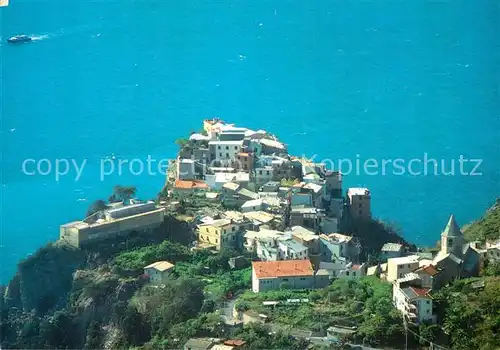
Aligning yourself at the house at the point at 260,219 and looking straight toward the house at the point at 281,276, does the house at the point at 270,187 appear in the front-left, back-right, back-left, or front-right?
back-left

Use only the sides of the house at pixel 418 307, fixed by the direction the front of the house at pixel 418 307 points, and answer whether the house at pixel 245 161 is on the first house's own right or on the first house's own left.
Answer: on the first house's own right

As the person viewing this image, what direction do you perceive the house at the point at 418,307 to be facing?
facing the viewer and to the left of the viewer

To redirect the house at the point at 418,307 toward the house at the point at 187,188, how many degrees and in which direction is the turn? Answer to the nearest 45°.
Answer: approximately 90° to its right

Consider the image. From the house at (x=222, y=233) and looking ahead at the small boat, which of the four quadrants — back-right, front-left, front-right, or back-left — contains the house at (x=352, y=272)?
back-right

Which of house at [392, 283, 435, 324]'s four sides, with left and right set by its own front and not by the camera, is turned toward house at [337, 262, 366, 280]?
right

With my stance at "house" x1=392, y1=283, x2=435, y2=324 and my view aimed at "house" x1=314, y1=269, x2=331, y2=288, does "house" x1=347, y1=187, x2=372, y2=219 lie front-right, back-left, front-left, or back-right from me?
front-right

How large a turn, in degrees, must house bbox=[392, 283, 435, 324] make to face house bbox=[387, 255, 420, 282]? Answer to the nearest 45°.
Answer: approximately 135° to its right

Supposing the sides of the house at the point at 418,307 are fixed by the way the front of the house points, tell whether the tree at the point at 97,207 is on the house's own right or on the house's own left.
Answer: on the house's own right

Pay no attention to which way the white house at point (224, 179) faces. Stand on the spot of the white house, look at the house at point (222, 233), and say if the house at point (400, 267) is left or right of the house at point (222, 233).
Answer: left
